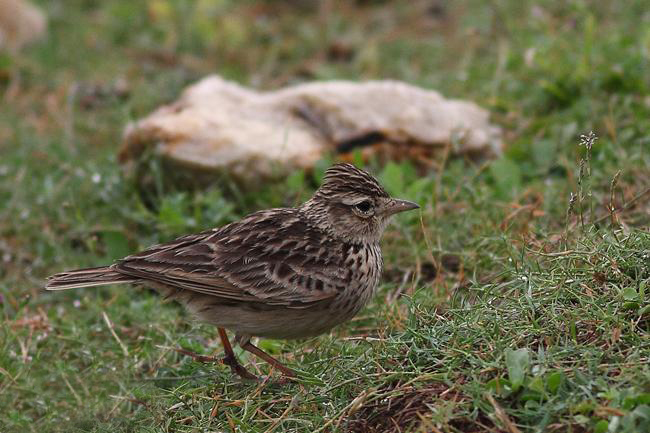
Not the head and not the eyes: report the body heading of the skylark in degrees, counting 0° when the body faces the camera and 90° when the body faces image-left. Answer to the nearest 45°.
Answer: approximately 270°

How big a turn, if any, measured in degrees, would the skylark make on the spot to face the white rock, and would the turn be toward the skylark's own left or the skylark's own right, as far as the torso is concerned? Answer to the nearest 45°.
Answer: approximately 90° to the skylark's own left

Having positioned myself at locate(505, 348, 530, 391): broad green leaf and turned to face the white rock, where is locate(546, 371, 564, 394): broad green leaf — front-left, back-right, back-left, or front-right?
back-right

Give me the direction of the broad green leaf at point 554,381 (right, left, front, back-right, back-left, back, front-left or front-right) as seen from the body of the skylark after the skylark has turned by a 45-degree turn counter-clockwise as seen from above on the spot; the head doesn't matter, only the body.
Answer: right

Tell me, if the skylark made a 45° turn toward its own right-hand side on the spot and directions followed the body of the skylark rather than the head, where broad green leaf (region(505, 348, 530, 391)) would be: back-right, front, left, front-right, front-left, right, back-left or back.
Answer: front
